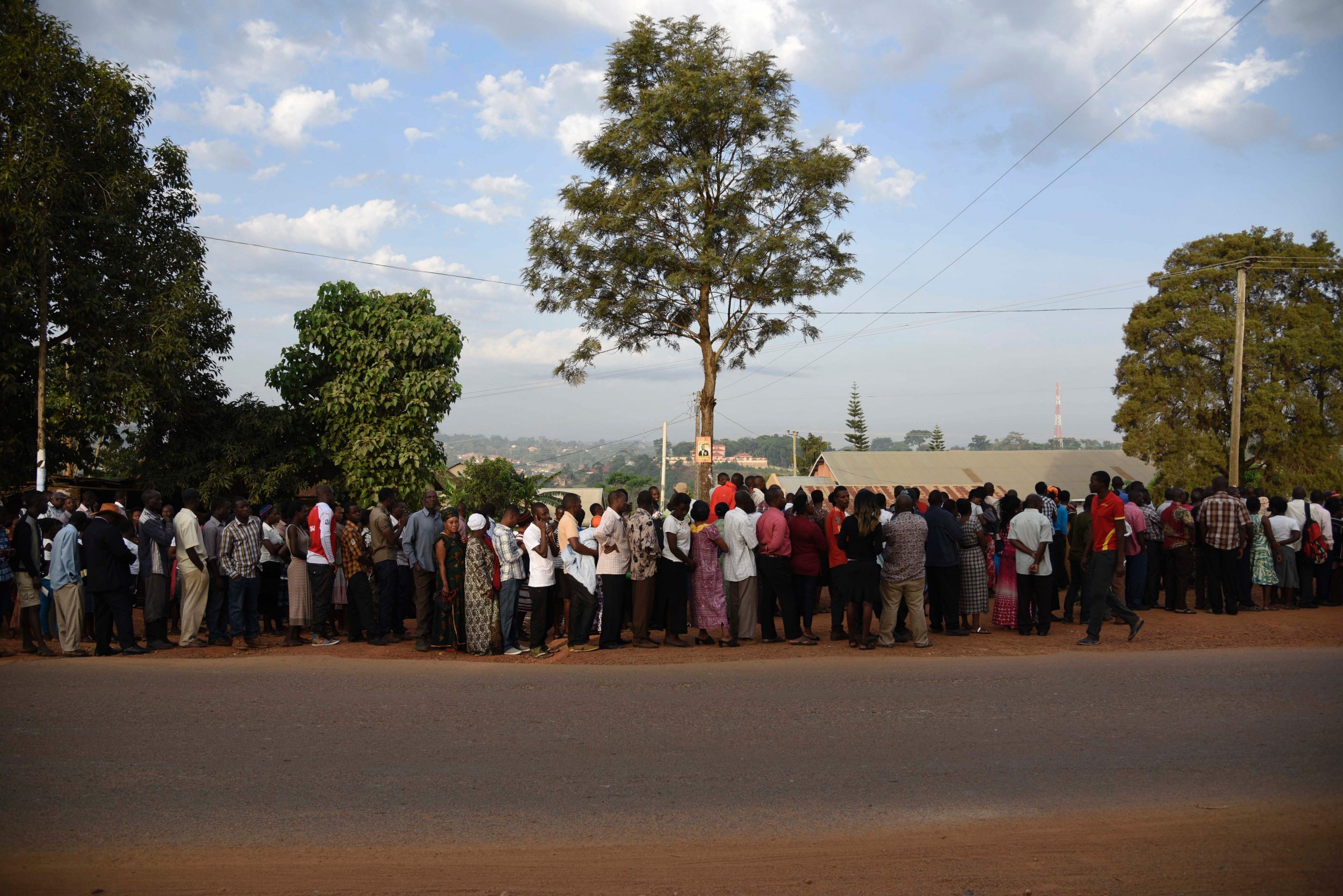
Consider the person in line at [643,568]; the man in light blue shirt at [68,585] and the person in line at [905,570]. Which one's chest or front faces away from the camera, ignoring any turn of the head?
the person in line at [905,570]

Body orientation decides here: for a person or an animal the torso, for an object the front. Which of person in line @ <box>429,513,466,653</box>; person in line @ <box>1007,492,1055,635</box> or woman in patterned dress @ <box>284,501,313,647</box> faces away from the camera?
person in line @ <box>1007,492,1055,635</box>

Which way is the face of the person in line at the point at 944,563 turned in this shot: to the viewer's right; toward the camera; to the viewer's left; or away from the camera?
away from the camera

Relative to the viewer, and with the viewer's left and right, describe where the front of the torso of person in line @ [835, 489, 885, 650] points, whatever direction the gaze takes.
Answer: facing away from the viewer

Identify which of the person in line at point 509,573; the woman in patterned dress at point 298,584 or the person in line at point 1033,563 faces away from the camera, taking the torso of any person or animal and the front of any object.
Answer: the person in line at point 1033,563

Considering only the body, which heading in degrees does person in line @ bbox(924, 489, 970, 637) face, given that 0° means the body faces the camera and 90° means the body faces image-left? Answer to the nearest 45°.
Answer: approximately 225°

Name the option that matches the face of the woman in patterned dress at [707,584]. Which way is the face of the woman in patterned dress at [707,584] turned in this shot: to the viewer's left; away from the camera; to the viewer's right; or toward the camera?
away from the camera

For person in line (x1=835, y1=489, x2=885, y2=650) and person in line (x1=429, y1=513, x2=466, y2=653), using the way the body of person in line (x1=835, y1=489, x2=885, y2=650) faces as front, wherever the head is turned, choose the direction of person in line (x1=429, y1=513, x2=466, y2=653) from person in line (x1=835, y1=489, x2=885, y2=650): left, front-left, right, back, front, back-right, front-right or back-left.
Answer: left

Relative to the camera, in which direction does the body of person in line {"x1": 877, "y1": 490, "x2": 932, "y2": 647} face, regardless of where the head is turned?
away from the camera
